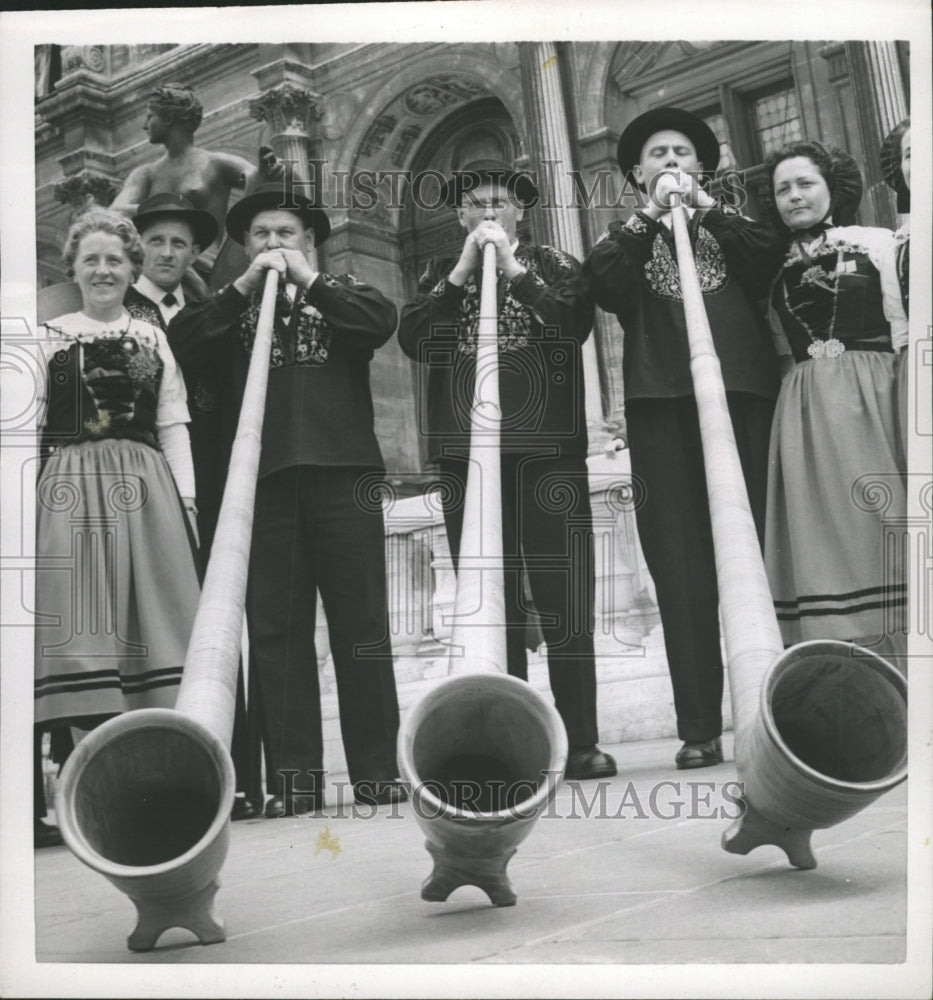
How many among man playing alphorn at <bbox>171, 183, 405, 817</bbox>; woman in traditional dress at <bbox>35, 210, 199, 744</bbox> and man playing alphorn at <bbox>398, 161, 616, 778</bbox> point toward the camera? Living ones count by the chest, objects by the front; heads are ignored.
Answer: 3

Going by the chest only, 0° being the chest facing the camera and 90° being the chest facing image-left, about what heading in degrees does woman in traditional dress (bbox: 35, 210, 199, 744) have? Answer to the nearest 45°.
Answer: approximately 0°

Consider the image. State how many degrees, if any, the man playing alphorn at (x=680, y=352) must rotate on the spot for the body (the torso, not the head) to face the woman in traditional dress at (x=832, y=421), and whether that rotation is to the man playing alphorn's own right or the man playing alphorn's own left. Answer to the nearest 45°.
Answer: approximately 90° to the man playing alphorn's own left

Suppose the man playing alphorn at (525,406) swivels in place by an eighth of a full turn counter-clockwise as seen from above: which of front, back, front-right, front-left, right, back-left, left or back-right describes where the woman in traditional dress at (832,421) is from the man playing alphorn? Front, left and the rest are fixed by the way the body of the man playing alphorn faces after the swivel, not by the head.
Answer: front-left
